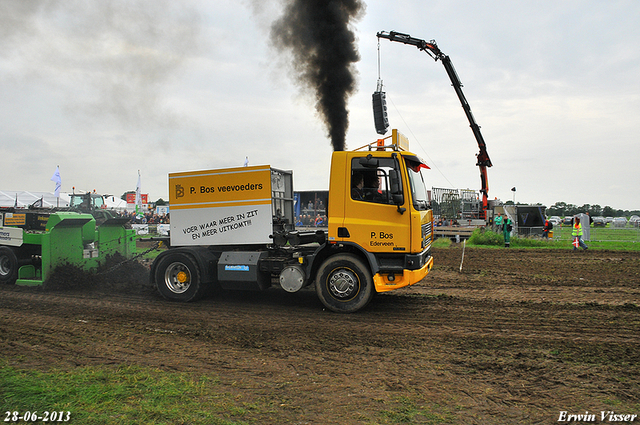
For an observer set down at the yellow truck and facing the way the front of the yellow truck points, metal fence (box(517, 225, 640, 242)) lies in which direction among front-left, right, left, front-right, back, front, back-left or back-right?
front-left

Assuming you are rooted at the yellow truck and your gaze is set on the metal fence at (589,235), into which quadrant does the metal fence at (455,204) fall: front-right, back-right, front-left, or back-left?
front-left

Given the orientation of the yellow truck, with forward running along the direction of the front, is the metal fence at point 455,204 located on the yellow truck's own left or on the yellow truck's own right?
on the yellow truck's own left

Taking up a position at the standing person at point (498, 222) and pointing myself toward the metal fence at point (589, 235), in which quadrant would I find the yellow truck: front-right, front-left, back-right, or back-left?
back-right

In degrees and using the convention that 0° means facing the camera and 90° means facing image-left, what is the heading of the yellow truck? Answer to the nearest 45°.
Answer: approximately 270°

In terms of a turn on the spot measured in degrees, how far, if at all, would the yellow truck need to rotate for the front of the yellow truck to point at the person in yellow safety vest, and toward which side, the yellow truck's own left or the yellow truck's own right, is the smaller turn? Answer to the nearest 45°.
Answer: approximately 45° to the yellow truck's own left

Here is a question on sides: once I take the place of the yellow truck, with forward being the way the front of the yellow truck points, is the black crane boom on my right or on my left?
on my left
